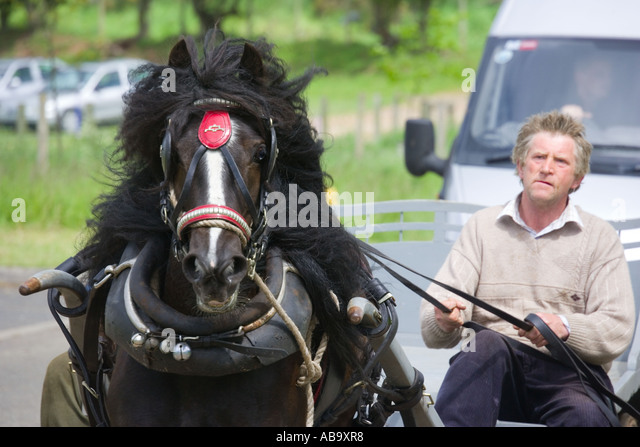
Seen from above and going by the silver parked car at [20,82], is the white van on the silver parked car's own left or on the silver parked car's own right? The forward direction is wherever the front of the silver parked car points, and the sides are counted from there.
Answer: on the silver parked car's own left

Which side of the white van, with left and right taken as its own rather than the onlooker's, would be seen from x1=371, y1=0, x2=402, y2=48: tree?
back

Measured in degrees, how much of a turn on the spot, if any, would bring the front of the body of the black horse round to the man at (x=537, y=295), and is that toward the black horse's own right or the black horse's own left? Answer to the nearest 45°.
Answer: approximately 135° to the black horse's own left

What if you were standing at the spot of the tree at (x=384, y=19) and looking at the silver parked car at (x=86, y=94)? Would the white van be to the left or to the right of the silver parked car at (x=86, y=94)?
left

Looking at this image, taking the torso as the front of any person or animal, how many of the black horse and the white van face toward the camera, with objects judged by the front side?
2

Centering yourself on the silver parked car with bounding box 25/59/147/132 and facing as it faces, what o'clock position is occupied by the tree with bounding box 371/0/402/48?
The tree is roughly at 6 o'clock from the silver parked car.

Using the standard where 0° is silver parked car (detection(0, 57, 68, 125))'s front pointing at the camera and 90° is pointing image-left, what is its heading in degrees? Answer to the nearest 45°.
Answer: approximately 45°

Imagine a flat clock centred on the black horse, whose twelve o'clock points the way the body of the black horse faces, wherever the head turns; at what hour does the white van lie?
The white van is roughly at 7 o'clock from the black horse.

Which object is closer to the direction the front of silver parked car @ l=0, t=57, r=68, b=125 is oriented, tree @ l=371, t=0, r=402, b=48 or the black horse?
the black horse

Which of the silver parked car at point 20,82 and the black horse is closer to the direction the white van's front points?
the black horse

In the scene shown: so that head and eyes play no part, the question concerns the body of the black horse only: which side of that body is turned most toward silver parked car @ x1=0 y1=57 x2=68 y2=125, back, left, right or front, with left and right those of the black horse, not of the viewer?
back
